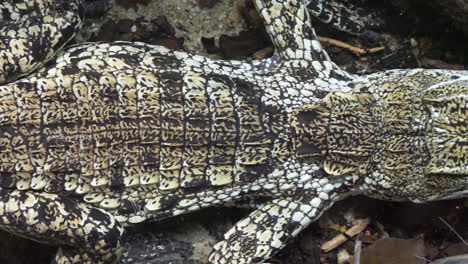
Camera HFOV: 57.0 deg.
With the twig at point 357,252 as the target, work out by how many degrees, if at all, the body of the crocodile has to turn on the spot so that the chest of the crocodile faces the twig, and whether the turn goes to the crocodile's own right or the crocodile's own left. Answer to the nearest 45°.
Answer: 0° — it already faces it

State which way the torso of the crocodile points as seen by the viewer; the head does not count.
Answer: to the viewer's right
